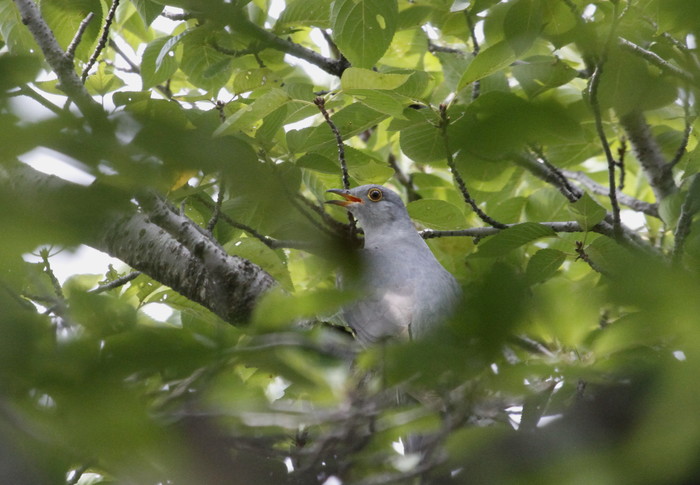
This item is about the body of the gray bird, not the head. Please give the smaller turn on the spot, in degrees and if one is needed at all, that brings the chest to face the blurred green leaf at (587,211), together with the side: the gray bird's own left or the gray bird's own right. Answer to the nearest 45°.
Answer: approximately 135° to the gray bird's own left

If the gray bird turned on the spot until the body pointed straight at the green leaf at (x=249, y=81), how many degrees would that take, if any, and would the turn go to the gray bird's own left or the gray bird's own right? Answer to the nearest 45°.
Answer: approximately 45° to the gray bird's own right
